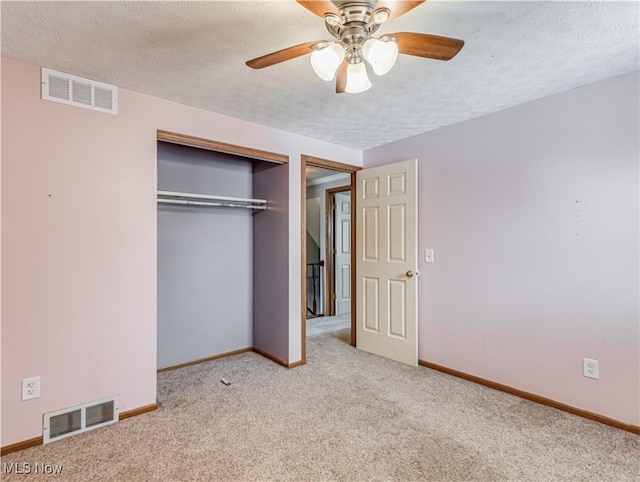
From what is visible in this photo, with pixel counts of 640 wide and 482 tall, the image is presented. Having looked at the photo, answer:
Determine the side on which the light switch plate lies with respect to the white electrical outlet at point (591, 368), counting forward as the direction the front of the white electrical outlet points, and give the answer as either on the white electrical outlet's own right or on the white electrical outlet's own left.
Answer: on the white electrical outlet's own right

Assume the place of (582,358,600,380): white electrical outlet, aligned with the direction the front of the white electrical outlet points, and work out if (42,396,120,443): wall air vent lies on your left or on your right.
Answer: on your right

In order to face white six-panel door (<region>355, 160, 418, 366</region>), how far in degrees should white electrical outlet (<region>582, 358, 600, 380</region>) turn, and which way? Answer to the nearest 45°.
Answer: approximately 90° to its right

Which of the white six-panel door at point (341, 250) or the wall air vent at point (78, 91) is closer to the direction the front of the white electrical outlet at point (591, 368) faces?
the wall air vent

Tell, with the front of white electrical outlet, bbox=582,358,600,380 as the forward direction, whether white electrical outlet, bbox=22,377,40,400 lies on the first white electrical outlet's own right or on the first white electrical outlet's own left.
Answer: on the first white electrical outlet's own right

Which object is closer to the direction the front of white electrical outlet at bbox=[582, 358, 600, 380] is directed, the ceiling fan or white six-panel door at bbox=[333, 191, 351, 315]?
the ceiling fan

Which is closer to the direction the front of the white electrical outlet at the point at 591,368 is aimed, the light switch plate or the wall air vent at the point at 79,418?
the wall air vent

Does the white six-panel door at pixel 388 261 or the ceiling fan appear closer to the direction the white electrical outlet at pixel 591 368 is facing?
the ceiling fan

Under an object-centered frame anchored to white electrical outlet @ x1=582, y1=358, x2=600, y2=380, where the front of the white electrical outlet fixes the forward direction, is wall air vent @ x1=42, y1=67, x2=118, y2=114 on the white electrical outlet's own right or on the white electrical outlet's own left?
on the white electrical outlet's own right

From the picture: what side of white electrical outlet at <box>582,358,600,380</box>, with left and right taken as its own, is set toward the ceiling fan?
front

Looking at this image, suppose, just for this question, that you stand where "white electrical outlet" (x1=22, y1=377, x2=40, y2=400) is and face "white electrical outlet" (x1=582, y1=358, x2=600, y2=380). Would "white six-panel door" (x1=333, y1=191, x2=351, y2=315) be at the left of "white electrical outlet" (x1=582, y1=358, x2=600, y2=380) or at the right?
left
